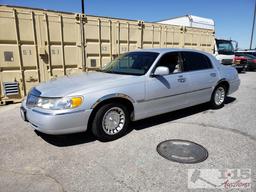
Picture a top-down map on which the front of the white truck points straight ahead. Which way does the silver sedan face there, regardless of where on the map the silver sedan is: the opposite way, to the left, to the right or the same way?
to the right

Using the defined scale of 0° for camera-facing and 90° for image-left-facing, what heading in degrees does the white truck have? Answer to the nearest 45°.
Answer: approximately 315°

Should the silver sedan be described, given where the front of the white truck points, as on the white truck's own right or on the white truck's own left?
on the white truck's own right

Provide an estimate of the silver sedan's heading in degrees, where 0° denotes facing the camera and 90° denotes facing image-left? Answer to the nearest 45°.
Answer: approximately 45°

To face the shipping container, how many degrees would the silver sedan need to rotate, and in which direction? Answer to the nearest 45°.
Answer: approximately 90° to its right

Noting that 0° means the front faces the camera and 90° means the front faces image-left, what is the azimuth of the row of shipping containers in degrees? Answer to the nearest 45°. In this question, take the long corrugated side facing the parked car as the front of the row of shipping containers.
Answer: approximately 315°
